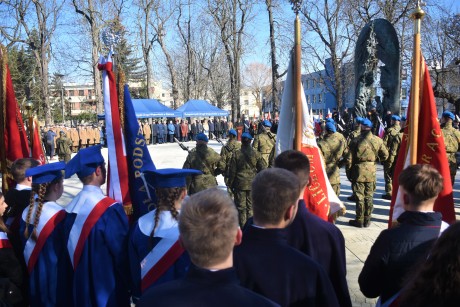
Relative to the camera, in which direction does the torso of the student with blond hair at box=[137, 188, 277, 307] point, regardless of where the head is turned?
away from the camera

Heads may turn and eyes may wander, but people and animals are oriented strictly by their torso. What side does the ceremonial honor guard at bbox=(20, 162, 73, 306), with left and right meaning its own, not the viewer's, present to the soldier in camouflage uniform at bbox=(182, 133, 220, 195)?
front

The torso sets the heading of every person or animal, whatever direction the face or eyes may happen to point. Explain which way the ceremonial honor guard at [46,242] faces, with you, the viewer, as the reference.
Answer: facing away from the viewer and to the right of the viewer

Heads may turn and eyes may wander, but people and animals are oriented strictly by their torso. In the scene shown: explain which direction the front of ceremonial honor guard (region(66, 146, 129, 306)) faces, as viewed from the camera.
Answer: facing away from the viewer and to the right of the viewer

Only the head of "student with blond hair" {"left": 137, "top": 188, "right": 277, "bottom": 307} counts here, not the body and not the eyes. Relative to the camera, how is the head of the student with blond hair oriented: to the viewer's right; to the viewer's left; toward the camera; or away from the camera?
away from the camera
